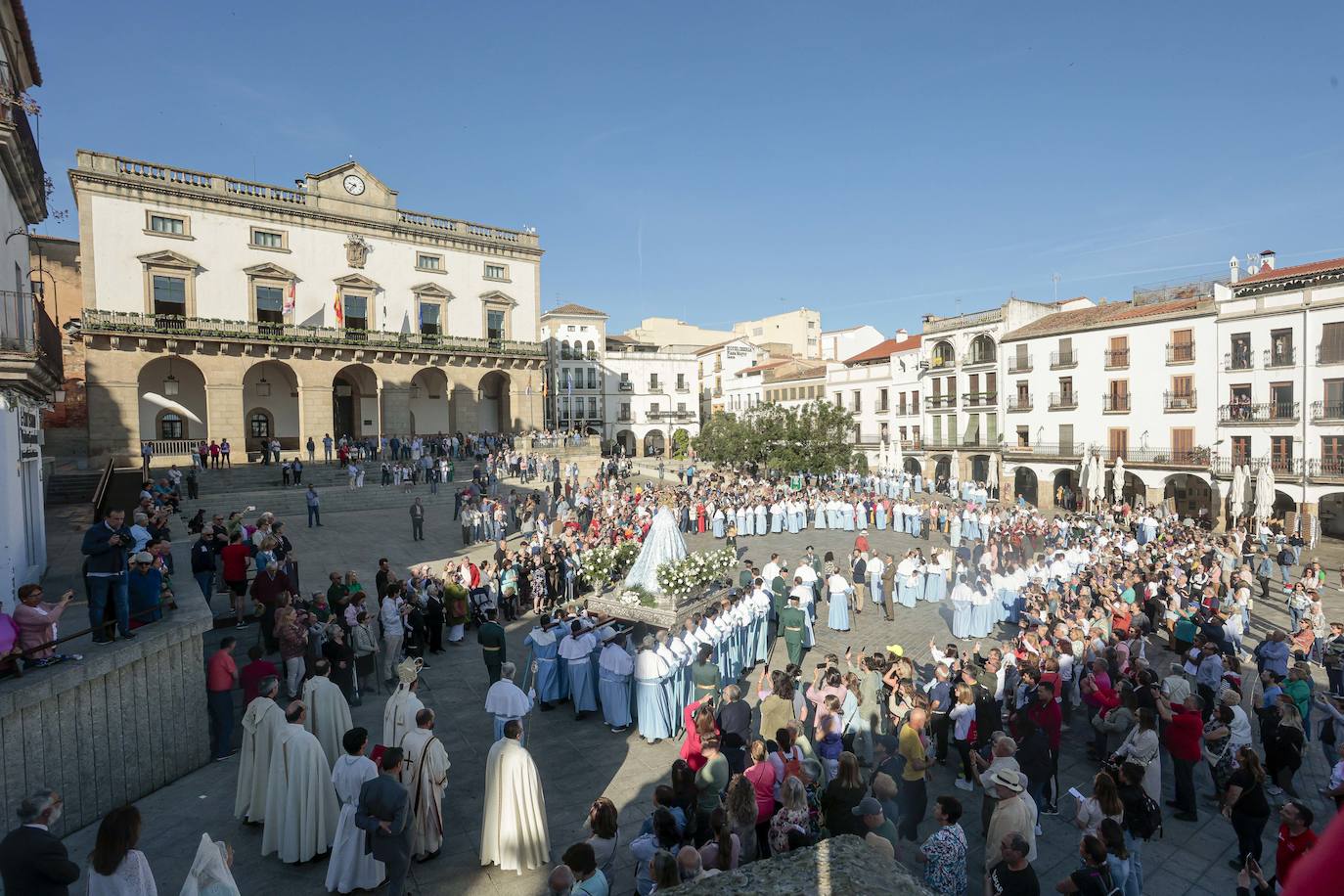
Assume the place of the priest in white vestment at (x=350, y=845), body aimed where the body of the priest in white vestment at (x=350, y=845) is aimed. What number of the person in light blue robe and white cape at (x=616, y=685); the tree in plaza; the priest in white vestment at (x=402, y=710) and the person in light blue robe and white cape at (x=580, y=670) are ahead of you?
4

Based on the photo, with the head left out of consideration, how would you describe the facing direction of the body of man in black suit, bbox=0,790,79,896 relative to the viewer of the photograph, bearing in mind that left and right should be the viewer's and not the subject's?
facing away from the viewer and to the right of the viewer

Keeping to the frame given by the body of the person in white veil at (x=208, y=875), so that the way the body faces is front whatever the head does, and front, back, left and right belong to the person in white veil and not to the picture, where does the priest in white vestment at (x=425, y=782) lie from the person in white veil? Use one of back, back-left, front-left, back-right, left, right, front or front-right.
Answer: front

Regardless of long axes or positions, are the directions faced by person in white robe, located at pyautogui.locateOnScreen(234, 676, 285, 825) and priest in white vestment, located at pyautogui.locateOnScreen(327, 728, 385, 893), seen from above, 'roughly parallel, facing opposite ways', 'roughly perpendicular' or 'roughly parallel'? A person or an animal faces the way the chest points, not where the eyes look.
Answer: roughly parallel

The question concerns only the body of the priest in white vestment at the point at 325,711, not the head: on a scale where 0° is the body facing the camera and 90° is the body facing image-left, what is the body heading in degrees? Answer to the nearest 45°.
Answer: approximately 225°

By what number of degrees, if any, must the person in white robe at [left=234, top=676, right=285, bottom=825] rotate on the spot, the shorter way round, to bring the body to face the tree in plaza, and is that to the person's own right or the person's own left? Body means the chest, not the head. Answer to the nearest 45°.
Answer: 0° — they already face it

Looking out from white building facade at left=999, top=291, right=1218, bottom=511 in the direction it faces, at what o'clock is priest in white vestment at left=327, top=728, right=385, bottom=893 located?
The priest in white vestment is roughly at 11 o'clock from the white building facade.

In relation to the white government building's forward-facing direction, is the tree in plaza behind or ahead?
ahead

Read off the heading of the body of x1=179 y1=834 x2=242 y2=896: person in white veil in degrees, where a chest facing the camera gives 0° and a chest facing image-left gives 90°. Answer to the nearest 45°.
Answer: approximately 225°

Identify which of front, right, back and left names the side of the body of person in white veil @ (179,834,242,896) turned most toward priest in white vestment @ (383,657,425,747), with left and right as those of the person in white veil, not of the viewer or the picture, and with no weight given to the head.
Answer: front

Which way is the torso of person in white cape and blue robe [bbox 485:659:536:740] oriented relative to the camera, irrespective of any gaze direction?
away from the camera

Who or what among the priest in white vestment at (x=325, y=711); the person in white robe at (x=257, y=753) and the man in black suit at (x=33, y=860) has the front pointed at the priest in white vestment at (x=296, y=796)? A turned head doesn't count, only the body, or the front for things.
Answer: the man in black suit

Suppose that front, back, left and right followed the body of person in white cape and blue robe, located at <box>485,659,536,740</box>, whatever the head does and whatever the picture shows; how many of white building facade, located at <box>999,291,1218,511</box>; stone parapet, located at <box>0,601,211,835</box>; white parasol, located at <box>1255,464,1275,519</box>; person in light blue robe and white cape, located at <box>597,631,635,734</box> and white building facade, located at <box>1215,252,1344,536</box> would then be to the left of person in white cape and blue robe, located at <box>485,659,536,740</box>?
1

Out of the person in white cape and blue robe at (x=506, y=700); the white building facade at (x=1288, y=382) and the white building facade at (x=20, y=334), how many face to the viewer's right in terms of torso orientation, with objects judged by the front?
1

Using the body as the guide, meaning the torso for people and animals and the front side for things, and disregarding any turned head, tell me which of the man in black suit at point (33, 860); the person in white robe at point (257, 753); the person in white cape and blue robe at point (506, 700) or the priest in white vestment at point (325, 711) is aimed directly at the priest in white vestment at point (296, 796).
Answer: the man in black suit

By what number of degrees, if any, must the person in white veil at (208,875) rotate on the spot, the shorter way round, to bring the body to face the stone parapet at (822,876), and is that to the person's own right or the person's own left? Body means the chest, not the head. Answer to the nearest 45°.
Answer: approximately 90° to the person's own right

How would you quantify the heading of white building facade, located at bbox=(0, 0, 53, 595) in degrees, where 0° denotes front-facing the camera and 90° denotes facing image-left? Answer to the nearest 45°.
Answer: approximately 270°

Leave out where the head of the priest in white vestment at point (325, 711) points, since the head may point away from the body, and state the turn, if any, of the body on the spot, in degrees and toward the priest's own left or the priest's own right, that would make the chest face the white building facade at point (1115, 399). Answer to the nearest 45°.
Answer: approximately 45° to the priest's own right
